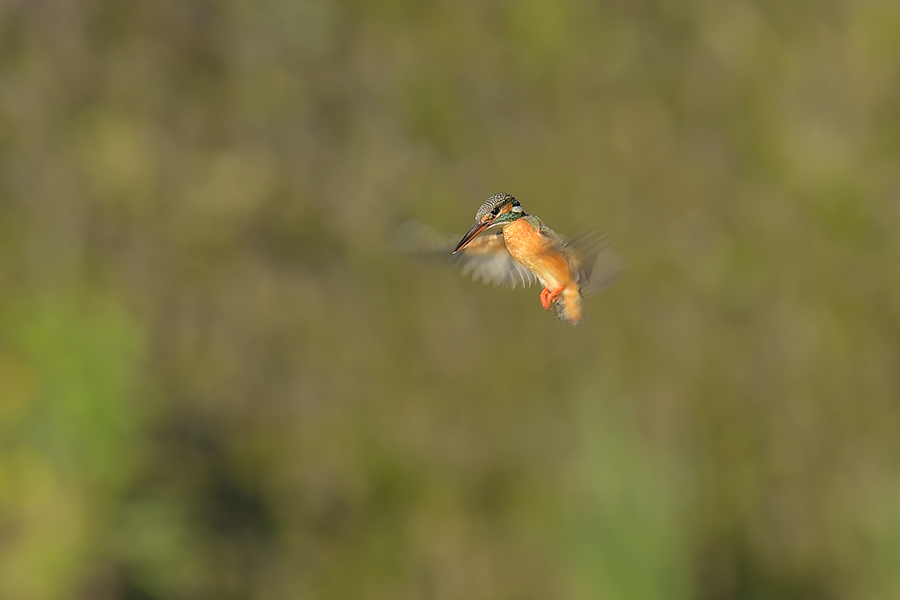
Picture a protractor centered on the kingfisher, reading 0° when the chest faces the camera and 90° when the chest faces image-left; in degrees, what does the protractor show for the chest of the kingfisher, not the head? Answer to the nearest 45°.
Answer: approximately 45°
